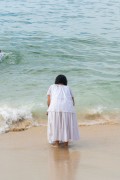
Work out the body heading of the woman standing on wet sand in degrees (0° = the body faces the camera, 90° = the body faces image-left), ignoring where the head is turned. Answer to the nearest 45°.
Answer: approximately 180°
